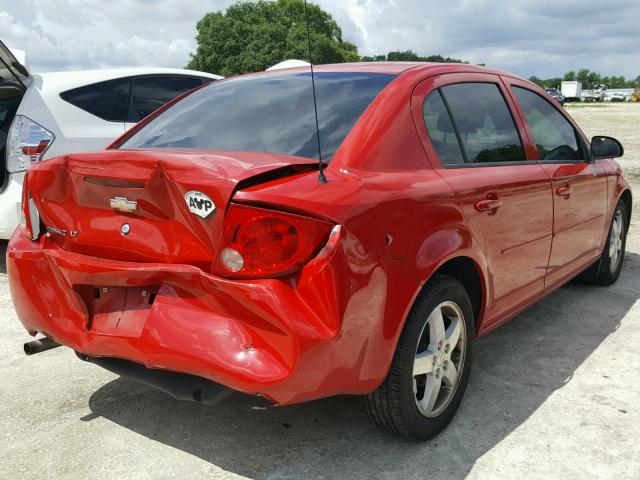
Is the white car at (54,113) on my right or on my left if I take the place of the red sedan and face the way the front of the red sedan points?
on my left

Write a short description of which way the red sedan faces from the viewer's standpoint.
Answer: facing away from the viewer and to the right of the viewer

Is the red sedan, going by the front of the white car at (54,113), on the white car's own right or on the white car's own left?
on the white car's own right

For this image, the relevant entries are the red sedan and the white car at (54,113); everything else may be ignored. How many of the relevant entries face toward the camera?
0

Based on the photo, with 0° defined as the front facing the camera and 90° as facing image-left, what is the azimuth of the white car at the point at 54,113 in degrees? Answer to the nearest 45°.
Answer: approximately 225°
